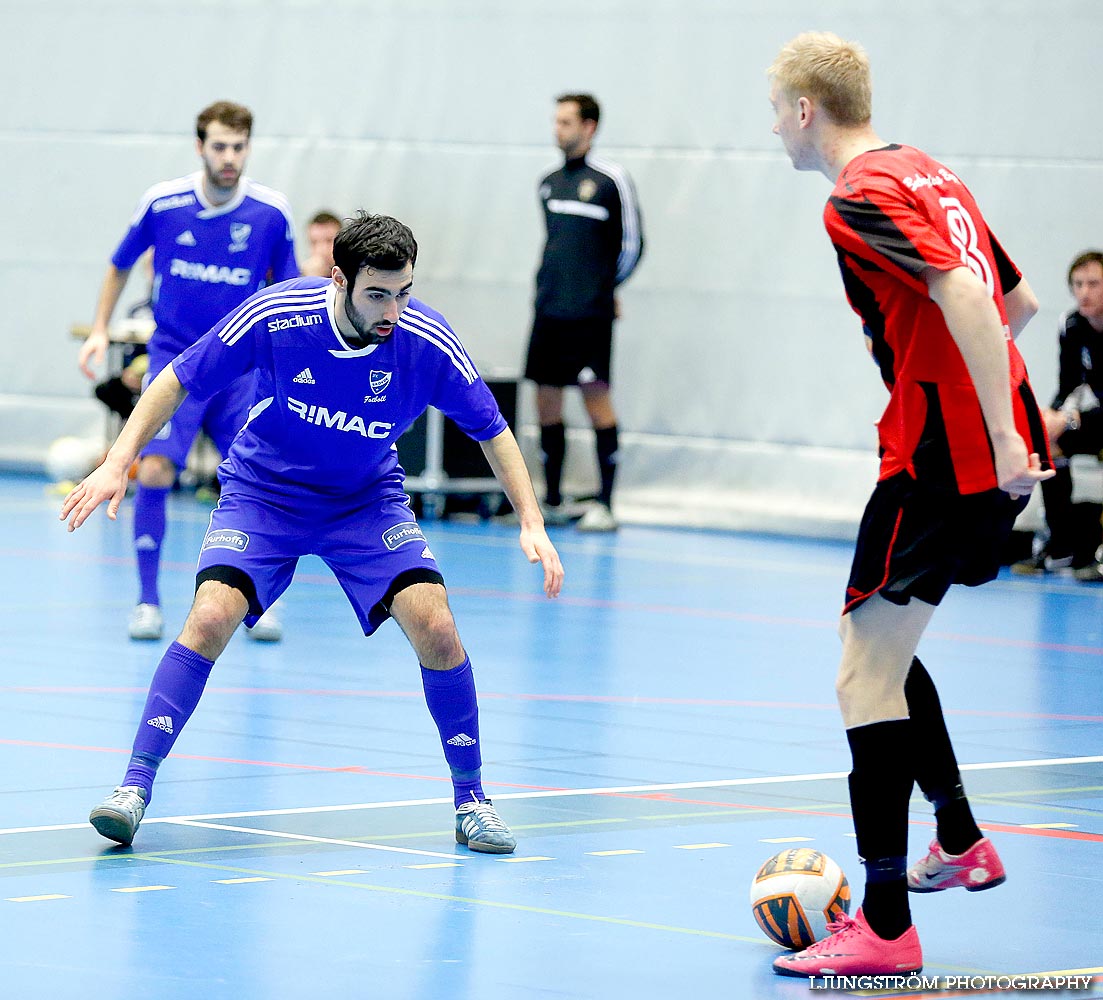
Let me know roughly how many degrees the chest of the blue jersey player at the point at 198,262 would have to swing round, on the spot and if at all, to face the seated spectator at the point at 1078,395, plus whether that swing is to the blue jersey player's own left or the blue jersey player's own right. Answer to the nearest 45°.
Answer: approximately 135° to the blue jersey player's own left

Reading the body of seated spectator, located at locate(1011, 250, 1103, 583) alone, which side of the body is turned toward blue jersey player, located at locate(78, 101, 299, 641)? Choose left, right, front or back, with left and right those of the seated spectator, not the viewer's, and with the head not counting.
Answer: front

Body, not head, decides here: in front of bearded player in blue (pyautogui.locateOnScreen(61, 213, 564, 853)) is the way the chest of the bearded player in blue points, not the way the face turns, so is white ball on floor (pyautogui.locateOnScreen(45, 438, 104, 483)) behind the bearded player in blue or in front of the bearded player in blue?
behind

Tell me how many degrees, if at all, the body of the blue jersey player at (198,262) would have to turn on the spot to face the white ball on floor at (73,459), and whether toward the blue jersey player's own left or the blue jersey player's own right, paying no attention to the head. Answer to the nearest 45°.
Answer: approximately 180°

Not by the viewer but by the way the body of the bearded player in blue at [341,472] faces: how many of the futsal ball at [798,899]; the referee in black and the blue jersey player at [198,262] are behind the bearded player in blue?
2

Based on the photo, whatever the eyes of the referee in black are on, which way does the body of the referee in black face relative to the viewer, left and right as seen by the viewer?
facing the viewer and to the left of the viewer

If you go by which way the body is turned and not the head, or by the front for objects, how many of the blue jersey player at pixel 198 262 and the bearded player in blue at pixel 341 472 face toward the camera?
2

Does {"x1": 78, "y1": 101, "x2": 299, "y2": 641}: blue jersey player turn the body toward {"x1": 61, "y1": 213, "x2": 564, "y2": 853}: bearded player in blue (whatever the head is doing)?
yes

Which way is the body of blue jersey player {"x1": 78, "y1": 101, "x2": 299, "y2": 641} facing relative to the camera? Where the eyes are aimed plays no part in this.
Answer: toward the camera

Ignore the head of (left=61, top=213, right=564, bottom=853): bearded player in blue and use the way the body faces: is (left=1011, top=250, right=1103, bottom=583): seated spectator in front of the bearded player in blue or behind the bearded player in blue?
behind

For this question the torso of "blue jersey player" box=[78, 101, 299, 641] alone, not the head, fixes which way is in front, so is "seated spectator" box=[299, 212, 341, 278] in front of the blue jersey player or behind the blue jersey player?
behind

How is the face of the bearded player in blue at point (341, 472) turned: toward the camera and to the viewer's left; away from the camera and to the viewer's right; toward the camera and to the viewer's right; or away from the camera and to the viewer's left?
toward the camera and to the viewer's right
